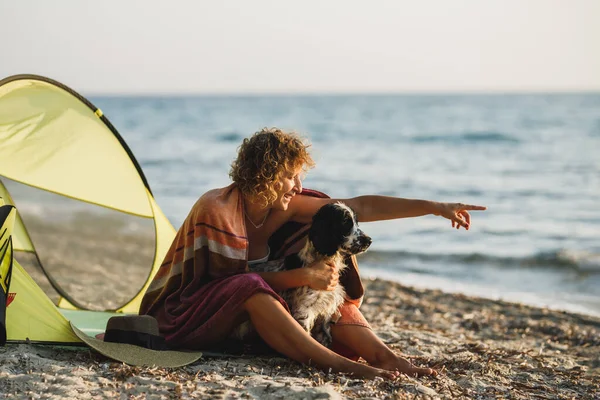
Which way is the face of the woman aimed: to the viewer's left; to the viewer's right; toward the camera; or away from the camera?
to the viewer's right

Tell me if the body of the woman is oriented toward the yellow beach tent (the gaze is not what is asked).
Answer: no

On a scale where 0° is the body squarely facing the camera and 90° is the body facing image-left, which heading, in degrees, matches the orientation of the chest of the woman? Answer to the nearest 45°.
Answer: approximately 270°
